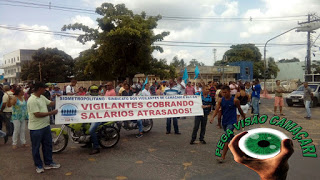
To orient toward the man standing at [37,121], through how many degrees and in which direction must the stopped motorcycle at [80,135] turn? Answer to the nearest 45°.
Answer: approximately 45° to its left

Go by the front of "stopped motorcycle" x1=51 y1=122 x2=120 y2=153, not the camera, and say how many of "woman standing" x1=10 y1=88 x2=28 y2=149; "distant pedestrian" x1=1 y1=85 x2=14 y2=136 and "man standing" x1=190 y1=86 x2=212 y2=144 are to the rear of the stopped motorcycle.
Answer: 1

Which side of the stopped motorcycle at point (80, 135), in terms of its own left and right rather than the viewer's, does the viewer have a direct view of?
left

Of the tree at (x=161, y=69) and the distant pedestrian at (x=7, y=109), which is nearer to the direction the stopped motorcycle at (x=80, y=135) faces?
the distant pedestrian

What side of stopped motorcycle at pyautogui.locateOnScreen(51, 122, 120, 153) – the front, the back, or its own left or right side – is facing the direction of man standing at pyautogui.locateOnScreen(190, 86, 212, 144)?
back

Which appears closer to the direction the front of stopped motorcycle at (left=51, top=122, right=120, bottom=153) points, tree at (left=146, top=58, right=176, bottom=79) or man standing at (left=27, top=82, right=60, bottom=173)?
the man standing

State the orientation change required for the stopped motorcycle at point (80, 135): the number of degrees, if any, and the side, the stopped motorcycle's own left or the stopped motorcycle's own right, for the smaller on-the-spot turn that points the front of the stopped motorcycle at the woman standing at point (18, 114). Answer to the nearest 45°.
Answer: approximately 45° to the stopped motorcycle's own right
